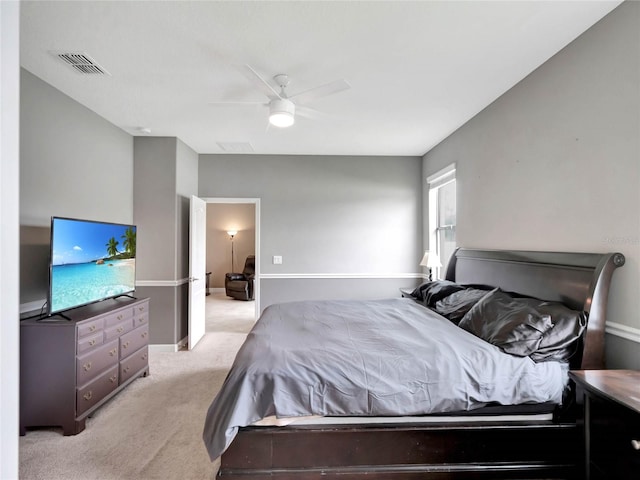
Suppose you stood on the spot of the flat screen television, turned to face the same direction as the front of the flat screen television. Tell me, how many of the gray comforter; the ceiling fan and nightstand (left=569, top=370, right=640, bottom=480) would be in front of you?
3

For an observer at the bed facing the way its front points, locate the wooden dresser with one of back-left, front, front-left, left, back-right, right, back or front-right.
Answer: front

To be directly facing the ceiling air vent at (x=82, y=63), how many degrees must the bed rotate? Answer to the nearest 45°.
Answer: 0° — it already faces it

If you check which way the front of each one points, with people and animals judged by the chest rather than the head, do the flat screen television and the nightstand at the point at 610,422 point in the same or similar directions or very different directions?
very different directions

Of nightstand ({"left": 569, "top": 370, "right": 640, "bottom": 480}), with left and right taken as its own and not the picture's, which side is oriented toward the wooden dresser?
front

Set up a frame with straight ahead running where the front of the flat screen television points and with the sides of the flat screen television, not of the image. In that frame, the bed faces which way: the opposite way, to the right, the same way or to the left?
the opposite way

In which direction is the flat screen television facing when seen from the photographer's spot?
facing the viewer and to the right of the viewer

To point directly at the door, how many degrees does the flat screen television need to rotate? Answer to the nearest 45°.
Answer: approximately 90° to its left

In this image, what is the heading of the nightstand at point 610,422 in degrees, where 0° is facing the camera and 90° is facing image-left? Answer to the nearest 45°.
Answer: approximately 45°

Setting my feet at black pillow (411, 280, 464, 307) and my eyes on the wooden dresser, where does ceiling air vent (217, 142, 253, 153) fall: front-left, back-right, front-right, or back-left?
front-right

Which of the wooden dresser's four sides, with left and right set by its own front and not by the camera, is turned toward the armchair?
left

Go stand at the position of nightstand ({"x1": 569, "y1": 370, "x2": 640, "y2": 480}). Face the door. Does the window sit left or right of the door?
right

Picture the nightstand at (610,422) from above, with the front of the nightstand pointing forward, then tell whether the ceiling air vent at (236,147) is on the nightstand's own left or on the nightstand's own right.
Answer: on the nightstand's own right

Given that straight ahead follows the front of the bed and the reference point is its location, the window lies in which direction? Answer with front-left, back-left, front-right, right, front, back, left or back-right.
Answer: right

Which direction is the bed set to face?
to the viewer's left

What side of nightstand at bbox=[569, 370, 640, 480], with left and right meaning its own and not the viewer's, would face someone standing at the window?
right
